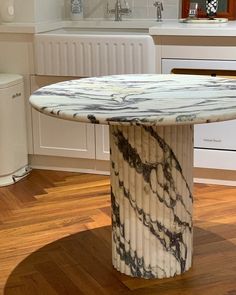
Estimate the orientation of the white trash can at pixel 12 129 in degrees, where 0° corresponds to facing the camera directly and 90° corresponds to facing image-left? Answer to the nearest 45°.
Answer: approximately 315°

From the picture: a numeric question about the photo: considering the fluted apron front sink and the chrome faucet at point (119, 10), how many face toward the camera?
2

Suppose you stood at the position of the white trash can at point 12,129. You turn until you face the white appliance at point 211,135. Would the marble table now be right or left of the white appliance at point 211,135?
right

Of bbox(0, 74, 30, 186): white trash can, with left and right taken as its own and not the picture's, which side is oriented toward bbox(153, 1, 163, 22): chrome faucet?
left

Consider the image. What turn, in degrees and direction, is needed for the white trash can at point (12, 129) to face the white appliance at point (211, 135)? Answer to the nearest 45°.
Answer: approximately 45° to its left

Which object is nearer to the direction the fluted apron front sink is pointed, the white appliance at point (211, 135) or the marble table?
the marble table

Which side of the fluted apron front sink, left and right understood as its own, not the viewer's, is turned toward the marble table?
front

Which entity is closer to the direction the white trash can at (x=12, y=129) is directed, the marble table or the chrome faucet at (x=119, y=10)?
the marble table

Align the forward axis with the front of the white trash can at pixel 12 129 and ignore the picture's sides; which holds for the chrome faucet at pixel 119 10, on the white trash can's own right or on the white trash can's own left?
on the white trash can's own left

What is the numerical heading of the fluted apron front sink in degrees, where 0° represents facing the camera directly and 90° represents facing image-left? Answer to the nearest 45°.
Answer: approximately 0°

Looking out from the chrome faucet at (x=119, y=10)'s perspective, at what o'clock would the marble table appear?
The marble table is roughly at 12 o'clock from the chrome faucet.

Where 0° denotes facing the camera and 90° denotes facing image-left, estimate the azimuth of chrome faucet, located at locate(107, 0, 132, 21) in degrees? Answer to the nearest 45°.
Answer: approximately 0°

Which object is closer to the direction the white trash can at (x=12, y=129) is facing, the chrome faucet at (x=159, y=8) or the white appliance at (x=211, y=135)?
the white appliance

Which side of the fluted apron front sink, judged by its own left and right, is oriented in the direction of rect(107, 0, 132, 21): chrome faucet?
back
